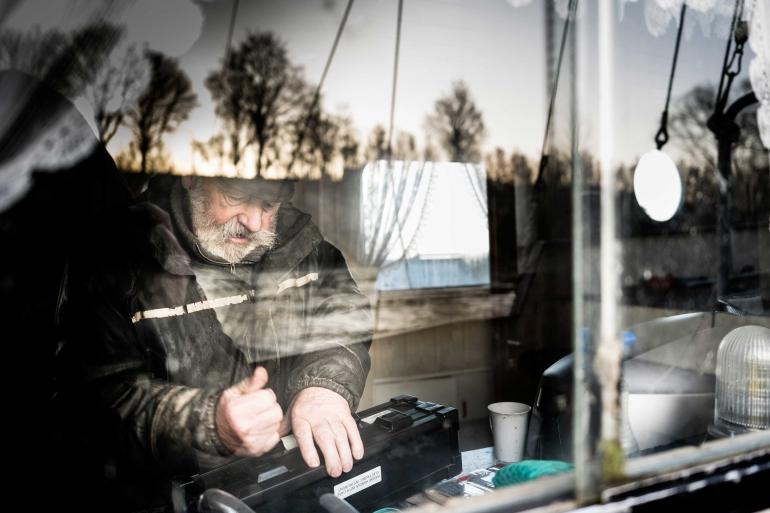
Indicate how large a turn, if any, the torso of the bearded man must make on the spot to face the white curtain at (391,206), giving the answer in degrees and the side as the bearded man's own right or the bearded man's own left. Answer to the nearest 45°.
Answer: approximately 90° to the bearded man's own left

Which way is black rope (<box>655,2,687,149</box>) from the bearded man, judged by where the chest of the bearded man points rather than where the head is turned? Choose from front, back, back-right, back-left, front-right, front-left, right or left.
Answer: front-left

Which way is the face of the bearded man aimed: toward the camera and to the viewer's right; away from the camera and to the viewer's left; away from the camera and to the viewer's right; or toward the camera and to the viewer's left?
toward the camera and to the viewer's right

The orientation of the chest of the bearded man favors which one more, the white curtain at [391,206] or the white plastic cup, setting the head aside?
the white plastic cup

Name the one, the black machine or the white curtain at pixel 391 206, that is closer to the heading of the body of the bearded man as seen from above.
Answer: the black machine

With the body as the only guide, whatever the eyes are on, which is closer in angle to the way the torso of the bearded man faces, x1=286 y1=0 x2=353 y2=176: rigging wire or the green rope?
the green rope

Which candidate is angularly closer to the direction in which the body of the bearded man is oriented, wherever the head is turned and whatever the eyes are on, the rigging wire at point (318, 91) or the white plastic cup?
the white plastic cup

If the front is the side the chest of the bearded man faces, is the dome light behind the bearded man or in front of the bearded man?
in front

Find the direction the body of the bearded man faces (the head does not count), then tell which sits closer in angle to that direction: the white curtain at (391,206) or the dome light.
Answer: the dome light

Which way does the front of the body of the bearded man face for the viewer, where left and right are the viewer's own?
facing the viewer and to the right of the viewer
